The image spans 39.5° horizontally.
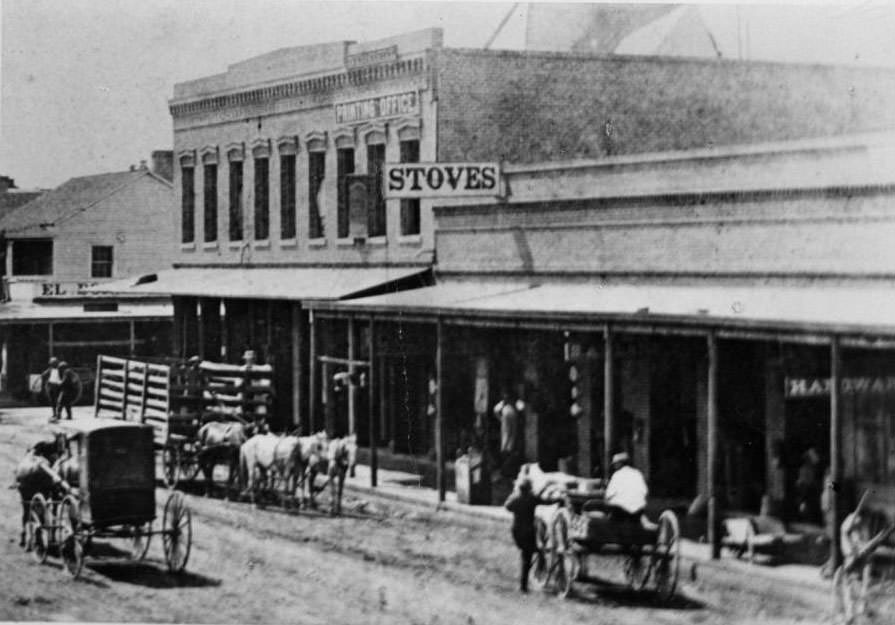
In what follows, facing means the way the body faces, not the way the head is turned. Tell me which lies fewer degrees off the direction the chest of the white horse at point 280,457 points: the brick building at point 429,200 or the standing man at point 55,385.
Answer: the brick building

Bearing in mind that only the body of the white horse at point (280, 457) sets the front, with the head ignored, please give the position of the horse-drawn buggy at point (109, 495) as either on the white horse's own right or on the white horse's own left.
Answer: on the white horse's own right

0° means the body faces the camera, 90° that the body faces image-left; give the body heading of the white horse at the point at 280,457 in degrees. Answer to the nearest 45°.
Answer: approximately 270°

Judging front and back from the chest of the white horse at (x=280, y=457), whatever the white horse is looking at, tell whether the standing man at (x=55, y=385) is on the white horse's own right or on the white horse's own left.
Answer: on the white horse's own left

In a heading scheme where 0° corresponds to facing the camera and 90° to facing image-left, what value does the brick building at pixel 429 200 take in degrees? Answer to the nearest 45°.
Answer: approximately 45°

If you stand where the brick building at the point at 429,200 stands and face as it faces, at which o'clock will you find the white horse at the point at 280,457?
The white horse is roughly at 11 o'clock from the brick building.

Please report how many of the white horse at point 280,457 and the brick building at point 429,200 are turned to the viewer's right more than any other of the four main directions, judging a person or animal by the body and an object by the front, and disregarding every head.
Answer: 1

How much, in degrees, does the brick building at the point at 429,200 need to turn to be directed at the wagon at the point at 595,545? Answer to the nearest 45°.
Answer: approximately 45° to its left

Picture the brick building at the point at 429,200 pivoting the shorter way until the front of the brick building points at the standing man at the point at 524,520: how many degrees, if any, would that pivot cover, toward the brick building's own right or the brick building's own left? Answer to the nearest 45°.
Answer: approximately 45° to the brick building's own left

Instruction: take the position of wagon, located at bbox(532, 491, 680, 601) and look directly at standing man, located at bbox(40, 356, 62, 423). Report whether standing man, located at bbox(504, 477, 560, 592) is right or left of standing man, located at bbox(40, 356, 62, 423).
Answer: left

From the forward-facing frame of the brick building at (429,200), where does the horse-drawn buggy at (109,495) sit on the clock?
The horse-drawn buggy is roughly at 11 o'clock from the brick building.
